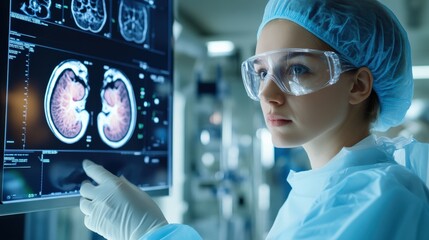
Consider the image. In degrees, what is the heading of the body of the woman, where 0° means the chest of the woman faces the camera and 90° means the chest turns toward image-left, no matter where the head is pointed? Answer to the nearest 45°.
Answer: approximately 45°

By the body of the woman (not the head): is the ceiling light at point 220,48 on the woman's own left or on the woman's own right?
on the woman's own right
